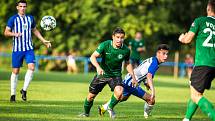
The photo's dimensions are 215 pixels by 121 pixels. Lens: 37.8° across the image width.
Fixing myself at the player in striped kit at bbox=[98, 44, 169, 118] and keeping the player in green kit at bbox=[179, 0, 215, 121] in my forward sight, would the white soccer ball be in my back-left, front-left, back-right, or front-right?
back-right

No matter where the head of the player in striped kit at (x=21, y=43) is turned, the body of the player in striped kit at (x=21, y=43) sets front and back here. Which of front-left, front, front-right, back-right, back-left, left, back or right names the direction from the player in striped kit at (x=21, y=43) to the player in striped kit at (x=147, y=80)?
front-left

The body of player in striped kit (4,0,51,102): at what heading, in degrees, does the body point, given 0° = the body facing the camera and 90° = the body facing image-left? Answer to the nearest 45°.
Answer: approximately 0°

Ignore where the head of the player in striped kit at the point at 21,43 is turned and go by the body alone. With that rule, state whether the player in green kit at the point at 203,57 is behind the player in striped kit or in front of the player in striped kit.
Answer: in front

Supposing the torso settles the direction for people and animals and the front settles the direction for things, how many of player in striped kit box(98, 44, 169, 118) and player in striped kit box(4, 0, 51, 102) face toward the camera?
1

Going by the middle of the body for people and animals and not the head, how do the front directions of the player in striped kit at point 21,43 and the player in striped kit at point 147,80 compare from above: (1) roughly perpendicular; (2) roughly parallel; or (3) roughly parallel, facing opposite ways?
roughly perpendicular
